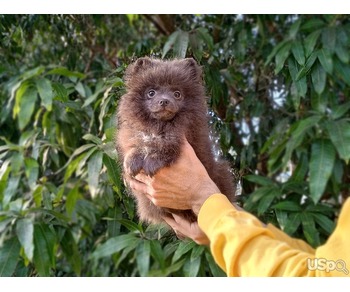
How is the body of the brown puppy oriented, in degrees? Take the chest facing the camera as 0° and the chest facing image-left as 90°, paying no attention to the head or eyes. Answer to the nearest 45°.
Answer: approximately 0°
